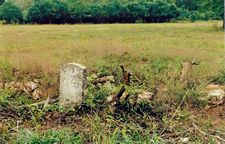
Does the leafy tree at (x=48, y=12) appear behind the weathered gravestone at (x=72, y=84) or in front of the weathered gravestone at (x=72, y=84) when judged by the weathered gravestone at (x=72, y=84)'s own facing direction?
behind

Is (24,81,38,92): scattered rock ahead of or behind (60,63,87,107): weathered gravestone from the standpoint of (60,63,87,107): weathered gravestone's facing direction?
behind

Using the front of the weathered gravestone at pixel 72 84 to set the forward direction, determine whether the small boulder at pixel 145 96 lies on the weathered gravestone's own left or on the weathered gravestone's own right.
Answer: on the weathered gravestone's own left

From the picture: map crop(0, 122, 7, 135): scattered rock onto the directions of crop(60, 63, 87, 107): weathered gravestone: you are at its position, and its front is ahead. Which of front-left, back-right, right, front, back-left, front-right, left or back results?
front-right

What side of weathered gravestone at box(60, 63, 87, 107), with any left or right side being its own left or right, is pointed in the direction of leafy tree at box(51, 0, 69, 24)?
back

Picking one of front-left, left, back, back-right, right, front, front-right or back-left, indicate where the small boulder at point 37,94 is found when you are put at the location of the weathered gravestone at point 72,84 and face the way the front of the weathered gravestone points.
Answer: back-right

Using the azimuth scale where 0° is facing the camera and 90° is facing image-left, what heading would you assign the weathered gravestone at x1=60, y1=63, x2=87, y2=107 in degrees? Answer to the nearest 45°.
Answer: approximately 0°

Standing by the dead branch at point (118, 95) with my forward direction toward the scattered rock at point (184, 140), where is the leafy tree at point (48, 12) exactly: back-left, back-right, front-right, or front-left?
back-left

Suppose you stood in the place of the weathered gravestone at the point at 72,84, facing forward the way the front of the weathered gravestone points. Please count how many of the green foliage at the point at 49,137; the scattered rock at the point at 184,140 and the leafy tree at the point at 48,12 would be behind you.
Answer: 1

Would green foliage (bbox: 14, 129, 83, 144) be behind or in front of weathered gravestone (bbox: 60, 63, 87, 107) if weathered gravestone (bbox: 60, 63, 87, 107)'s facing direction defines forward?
in front

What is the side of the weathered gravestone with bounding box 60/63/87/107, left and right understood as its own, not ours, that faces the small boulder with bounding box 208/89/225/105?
left

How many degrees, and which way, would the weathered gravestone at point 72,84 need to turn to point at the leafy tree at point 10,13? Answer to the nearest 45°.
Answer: approximately 180°

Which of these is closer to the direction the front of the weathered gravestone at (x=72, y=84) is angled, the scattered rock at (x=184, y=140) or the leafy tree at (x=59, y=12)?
the scattered rock
